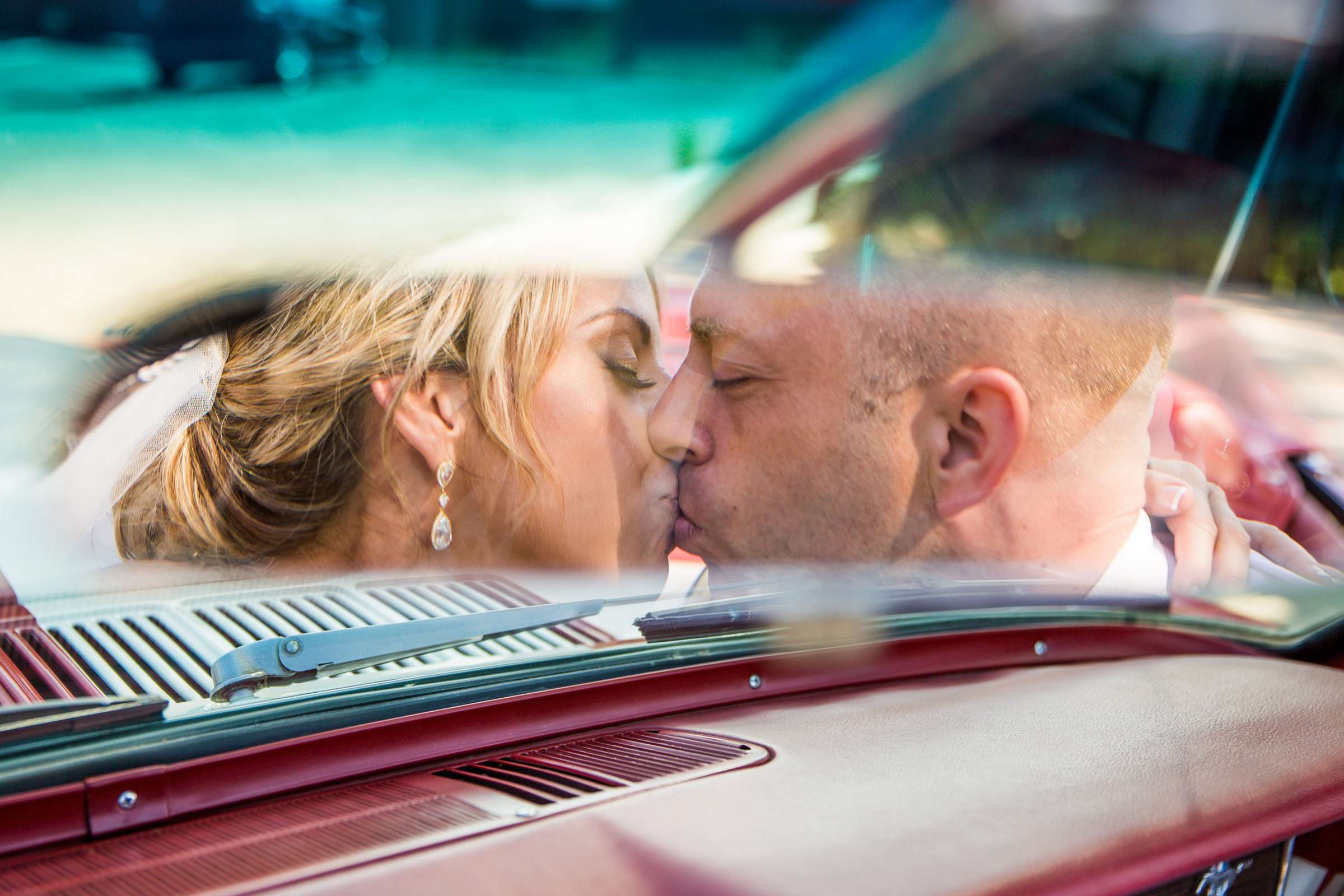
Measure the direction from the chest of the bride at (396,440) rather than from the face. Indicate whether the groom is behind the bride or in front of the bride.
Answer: in front

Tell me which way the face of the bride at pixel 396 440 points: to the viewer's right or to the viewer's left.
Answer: to the viewer's right

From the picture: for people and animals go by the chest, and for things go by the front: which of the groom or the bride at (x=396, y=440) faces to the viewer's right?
the bride

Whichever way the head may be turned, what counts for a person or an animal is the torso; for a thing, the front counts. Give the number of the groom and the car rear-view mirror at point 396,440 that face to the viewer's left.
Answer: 1

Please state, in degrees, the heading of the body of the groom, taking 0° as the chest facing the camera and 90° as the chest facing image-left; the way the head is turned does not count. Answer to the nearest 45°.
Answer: approximately 90°

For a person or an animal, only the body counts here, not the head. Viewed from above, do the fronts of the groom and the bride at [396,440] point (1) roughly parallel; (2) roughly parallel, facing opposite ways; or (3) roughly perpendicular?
roughly parallel, facing opposite ways

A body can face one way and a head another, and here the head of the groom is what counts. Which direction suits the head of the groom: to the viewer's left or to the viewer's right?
to the viewer's left

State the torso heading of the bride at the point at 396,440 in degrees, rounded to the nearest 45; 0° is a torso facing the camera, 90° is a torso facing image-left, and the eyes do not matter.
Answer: approximately 270°
